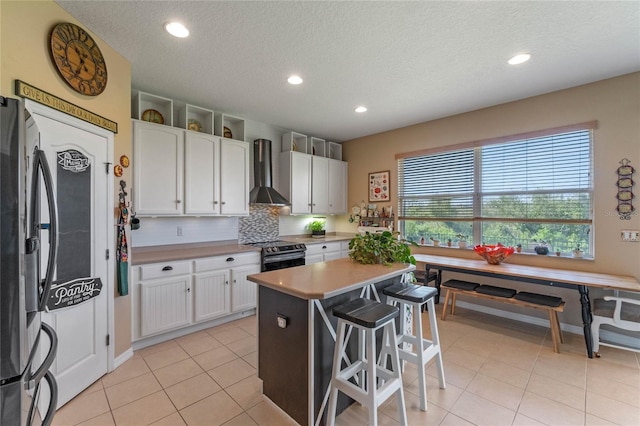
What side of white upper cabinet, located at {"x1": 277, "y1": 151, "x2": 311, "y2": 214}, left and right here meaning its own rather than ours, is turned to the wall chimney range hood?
right

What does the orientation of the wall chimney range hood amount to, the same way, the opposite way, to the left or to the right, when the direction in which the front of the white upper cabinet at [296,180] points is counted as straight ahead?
the same way

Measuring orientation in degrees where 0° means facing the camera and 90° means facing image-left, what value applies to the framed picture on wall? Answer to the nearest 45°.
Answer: approximately 45°

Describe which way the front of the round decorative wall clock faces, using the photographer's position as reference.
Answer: facing the viewer and to the right of the viewer

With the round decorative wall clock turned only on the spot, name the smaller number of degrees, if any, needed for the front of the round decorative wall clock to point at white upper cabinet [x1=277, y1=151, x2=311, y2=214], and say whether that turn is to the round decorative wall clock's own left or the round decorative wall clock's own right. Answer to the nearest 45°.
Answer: approximately 45° to the round decorative wall clock's own left

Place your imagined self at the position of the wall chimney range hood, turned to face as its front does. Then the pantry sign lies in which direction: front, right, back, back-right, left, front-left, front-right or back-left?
right

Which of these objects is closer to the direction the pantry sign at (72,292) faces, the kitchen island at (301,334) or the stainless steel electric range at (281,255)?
the kitchen island

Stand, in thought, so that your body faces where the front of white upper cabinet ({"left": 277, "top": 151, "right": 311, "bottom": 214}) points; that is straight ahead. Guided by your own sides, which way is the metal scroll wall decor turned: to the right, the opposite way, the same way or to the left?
to the right

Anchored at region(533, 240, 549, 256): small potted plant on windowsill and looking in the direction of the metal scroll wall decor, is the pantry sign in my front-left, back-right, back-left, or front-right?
back-right

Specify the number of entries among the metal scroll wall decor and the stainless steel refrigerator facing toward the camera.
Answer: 1

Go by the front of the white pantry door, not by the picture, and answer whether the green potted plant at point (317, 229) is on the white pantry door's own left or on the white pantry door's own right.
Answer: on the white pantry door's own left

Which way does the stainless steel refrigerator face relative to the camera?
to the viewer's right
